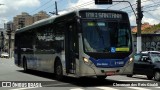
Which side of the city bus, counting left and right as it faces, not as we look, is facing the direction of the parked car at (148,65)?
left

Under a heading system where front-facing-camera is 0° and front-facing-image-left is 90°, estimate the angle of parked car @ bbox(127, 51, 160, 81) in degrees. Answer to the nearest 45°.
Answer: approximately 315°

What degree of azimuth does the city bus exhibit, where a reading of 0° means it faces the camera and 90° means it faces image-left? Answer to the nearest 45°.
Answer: approximately 315°
